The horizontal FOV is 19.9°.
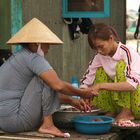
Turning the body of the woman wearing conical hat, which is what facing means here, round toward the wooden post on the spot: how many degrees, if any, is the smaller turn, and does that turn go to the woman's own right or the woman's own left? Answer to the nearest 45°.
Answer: approximately 90° to the woman's own left

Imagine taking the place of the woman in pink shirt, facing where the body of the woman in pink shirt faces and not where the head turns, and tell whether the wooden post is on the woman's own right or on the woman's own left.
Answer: on the woman's own right

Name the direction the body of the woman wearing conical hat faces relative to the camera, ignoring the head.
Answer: to the viewer's right

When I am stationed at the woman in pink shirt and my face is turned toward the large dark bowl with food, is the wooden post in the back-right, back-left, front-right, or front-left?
front-right

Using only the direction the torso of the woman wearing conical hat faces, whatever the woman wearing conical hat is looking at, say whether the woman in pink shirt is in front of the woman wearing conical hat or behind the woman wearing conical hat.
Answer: in front

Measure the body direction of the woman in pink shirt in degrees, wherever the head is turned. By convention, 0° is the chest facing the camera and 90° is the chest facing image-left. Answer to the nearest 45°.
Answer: approximately 45°

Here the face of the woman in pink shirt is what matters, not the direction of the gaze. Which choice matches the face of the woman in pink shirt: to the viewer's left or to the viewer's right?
to the viewer's left

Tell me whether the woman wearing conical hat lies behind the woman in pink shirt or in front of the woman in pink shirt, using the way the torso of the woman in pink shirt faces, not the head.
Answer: in front

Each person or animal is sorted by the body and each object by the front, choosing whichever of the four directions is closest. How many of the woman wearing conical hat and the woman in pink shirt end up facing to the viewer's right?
1

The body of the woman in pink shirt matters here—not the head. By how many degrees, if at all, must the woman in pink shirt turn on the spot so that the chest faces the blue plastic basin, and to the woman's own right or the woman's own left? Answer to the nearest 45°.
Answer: approximately 45° to the woman's own left

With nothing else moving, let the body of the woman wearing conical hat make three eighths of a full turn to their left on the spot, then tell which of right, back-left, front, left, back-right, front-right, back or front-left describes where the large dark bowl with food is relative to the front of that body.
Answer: right
